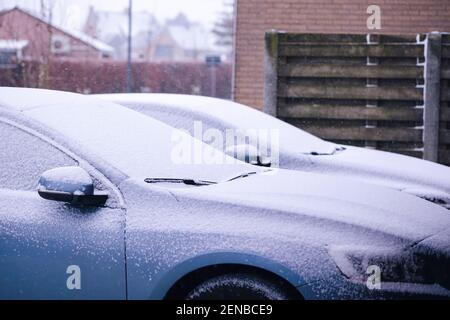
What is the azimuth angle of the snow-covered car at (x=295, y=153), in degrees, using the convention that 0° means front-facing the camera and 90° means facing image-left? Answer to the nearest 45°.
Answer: approximately 315°

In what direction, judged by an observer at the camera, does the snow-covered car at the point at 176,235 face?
facing the viewer and to the right of the viewer

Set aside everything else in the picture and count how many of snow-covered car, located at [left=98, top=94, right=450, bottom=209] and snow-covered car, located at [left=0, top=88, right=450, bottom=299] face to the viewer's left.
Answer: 0

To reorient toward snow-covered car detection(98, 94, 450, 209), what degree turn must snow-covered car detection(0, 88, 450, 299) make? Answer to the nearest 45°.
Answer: approximately 135° to its left

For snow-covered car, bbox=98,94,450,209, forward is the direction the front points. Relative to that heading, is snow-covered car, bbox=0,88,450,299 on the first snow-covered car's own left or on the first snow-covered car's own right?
on the first snow-covered car's own right

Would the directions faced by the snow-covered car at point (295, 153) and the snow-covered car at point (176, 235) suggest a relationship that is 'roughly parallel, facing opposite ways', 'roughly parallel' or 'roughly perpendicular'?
roughly parallel

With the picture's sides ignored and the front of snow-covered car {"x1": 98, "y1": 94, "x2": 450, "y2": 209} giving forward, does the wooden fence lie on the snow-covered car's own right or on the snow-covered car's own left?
on the snow-covered car's own left

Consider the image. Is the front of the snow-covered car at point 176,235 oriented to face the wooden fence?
no
